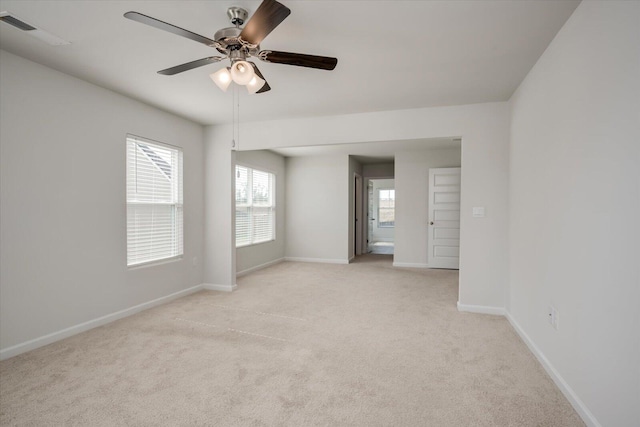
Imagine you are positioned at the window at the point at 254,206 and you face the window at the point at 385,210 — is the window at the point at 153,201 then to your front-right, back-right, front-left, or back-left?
back-right

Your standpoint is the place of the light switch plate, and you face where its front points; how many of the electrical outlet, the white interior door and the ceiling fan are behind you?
1

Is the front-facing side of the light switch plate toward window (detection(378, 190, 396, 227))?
no

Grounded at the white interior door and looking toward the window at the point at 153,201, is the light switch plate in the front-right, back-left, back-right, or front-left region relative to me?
front-left

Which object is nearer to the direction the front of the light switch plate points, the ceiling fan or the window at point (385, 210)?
the ceiling fan

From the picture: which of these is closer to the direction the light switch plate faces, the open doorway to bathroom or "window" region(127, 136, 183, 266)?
the window

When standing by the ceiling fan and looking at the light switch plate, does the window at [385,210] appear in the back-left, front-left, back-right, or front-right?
front-left

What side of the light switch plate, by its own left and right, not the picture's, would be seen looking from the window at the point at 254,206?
right

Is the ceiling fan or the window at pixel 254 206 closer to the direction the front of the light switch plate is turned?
the ceiling fan

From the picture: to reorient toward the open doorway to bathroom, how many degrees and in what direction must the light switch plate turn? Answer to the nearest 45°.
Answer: approximately 135° to its right

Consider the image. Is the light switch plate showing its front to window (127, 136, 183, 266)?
no

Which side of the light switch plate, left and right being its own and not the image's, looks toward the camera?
front

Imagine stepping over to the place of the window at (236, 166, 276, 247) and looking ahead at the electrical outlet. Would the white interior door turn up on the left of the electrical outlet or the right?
left

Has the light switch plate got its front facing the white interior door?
no

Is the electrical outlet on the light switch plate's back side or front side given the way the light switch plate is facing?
on the front side

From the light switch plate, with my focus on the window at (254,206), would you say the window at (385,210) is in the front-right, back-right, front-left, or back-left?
front-right
